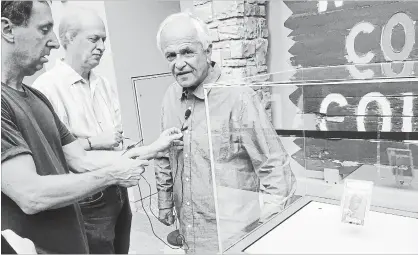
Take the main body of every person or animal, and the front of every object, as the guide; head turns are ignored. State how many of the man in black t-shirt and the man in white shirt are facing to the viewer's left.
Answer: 0

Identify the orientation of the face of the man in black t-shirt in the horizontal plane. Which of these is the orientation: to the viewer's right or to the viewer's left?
to the viewer's right

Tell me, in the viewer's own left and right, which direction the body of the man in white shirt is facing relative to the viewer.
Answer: facing the viewer and to the right of the viewer

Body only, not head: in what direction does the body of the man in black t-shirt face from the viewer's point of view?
to the viewer's right

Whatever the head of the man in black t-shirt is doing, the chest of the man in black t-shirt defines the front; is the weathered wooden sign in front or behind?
in front

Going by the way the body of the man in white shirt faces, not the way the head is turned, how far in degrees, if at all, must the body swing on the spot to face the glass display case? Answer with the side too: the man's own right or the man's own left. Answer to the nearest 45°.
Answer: approximately 45° to the man's own left
